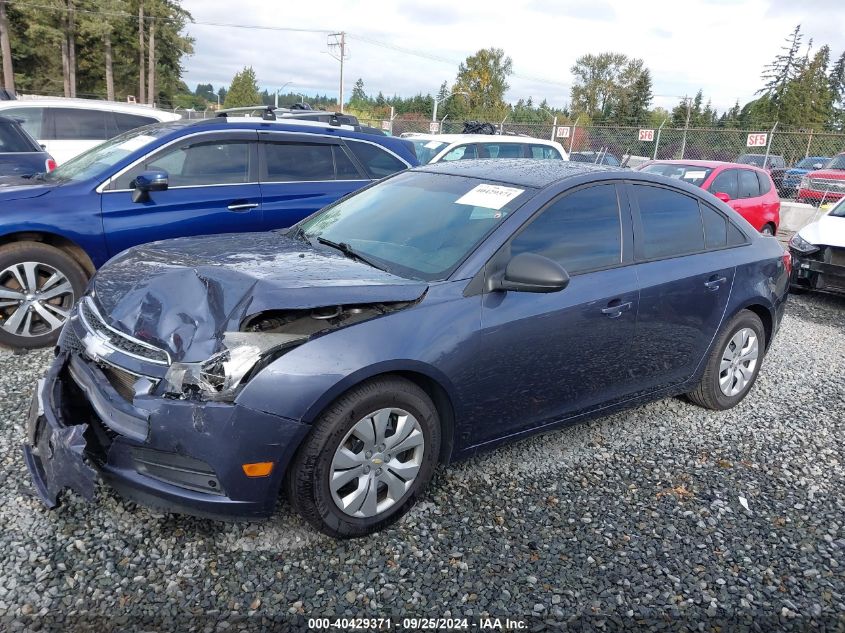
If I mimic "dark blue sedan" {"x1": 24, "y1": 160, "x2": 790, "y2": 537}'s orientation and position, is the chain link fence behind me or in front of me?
behind

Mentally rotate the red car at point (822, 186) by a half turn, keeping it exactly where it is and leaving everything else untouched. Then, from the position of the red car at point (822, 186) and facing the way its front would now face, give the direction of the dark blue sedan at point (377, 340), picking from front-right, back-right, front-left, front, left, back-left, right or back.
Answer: back-right

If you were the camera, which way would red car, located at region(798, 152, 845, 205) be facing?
facing the viewer and to the left of the viewer

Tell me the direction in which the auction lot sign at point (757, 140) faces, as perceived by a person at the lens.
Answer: facing the viewer

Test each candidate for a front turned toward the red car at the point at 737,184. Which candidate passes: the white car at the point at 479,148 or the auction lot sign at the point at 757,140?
the auction lot sign

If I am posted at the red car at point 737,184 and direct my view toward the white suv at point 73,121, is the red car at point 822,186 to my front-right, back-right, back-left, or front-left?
back-right

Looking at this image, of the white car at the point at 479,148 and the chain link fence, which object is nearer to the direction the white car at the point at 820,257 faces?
the white car

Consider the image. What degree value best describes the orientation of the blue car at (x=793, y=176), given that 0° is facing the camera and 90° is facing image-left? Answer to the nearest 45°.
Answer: approximately 45°

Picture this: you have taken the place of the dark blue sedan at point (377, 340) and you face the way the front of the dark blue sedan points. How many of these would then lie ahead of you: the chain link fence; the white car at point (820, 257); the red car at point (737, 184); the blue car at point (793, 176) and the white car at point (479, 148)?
0

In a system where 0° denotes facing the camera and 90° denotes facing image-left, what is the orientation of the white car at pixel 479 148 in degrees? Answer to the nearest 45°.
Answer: approximately 45°

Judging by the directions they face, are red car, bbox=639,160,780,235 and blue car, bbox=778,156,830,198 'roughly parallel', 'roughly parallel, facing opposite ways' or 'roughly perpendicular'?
roughly parallel

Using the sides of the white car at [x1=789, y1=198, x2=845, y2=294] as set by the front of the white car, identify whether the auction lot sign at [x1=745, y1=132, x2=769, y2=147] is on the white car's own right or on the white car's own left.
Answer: on the white car's own right

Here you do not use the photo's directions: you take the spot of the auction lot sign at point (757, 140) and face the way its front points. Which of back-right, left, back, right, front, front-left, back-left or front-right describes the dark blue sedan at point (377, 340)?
front

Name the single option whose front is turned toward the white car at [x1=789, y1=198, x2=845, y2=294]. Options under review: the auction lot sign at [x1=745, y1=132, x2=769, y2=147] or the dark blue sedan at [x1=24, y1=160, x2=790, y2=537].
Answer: the auction lot sign

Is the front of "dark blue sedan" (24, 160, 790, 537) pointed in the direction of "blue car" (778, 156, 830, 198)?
no
